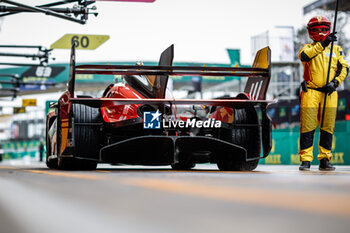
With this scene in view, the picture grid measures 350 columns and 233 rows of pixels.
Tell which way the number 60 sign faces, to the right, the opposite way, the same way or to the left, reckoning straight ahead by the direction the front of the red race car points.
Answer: the opposite way

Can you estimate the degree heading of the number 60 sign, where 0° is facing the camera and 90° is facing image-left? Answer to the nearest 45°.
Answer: approximately 0°

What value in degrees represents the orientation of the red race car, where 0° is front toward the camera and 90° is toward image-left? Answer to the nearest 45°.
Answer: approximately 180°

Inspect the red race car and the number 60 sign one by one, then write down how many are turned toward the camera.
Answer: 1

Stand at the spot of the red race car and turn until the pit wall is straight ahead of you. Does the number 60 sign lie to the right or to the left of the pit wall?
left

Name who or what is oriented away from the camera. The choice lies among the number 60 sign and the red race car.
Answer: the red race car

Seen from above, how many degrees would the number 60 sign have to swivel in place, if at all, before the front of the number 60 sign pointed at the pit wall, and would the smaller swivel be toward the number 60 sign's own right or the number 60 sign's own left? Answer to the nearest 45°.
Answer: approximately 90° to the number 60 sign's own left

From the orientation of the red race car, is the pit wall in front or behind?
in front

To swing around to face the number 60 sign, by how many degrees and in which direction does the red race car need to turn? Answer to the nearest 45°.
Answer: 0° — it already faces it

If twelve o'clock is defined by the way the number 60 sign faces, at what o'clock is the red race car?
The red race car is roughly at 12 o'clock from the number 60 sign.
